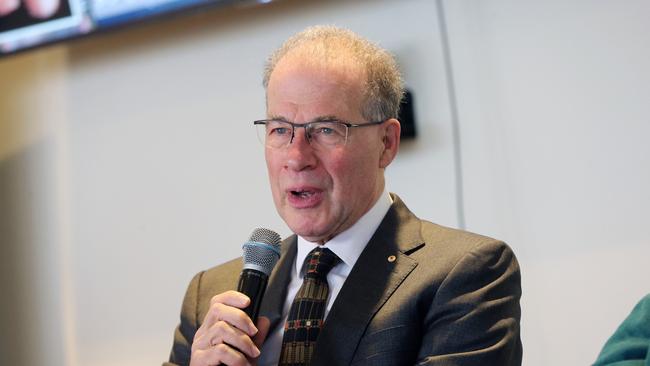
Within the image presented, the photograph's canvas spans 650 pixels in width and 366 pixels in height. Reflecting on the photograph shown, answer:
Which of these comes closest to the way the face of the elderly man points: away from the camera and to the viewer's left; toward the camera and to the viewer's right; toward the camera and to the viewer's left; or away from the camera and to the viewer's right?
toward the camera and to the viewer's left

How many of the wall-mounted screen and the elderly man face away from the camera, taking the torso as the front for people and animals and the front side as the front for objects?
0

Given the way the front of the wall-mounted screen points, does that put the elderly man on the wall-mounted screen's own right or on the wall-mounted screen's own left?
on the wall-mounted screen's own left

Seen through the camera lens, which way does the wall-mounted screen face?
facing the viewer and to the left of the viewer

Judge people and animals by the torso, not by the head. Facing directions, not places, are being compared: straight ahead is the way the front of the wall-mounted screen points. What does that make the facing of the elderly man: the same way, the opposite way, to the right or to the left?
the same way

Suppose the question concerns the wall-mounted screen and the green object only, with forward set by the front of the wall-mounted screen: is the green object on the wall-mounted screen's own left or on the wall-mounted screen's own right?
on the wall-mounted screen's own left

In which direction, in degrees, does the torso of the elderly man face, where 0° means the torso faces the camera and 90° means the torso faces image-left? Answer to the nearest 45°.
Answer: approximately 45°

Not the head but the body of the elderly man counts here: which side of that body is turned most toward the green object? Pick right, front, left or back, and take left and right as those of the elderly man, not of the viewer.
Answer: left
